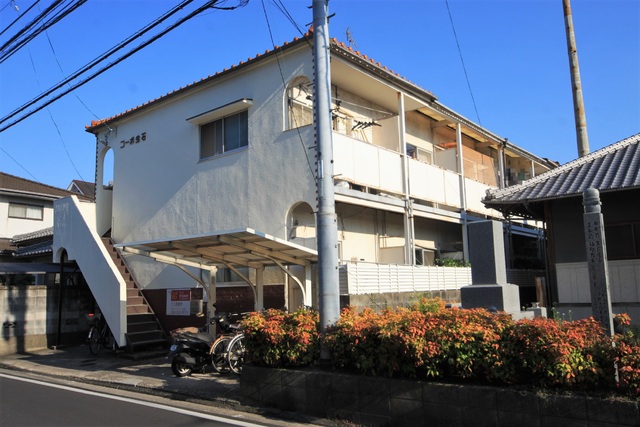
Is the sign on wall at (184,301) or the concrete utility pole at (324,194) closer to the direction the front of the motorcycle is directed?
the sign on wall

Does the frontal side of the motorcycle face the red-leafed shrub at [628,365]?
no

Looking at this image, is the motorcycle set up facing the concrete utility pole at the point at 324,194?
no

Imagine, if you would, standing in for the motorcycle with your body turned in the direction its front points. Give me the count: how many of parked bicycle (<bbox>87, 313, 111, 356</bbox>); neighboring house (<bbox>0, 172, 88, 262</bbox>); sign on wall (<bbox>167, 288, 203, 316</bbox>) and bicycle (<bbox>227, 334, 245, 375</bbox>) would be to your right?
1

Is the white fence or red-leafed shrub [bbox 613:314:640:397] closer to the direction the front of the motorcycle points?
the white fence

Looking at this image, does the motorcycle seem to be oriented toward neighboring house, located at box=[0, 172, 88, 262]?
no

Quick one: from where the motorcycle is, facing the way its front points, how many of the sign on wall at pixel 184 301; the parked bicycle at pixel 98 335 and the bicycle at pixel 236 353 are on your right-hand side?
1
